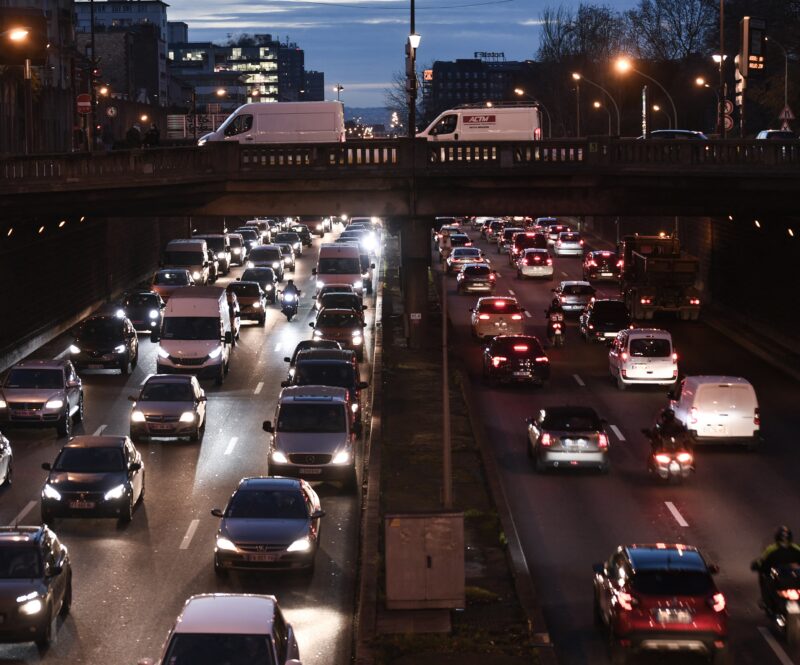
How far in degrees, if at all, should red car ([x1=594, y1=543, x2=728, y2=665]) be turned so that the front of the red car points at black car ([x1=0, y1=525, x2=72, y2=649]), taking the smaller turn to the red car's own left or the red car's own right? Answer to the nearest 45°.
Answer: approximately 90° to the red car's own left

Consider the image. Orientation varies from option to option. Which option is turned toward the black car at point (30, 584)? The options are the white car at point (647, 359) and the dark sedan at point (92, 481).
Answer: the dark sedan

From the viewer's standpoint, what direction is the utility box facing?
toward the camera

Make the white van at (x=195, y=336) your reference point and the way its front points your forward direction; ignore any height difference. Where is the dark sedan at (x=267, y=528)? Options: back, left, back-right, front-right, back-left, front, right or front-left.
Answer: front

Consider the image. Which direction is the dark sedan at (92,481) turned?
toward the camera

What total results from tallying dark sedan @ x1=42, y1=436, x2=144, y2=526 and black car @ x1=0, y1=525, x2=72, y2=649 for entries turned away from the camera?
0

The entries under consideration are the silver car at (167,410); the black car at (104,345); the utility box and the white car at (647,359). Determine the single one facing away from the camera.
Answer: the white car

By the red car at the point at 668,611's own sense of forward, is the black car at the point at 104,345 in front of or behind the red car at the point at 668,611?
in front

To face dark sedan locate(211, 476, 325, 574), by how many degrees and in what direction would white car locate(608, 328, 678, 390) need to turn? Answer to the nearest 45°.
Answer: approximately 180°

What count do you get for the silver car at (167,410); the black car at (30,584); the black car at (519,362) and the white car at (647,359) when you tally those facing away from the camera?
2

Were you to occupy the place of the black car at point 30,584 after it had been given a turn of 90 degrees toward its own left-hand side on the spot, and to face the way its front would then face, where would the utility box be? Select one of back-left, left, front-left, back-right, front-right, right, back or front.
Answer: front-left

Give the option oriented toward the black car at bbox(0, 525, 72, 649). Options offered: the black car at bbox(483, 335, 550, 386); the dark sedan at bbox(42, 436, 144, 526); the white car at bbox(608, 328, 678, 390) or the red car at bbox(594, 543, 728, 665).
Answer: the dark sedan

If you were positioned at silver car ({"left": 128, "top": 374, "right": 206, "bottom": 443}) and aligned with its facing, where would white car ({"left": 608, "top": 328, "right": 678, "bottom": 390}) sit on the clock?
The white car is roughly at 8 o'clock from the silver car.

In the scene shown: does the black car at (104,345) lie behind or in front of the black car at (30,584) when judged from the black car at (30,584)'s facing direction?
behind

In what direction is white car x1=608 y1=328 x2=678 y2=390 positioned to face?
away from the camera

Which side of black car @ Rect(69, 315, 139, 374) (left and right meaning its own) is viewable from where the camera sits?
front

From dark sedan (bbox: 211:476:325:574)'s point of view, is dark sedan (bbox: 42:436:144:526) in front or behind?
behind

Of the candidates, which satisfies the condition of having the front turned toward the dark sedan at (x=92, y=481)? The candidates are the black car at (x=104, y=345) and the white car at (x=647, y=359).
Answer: the black car
